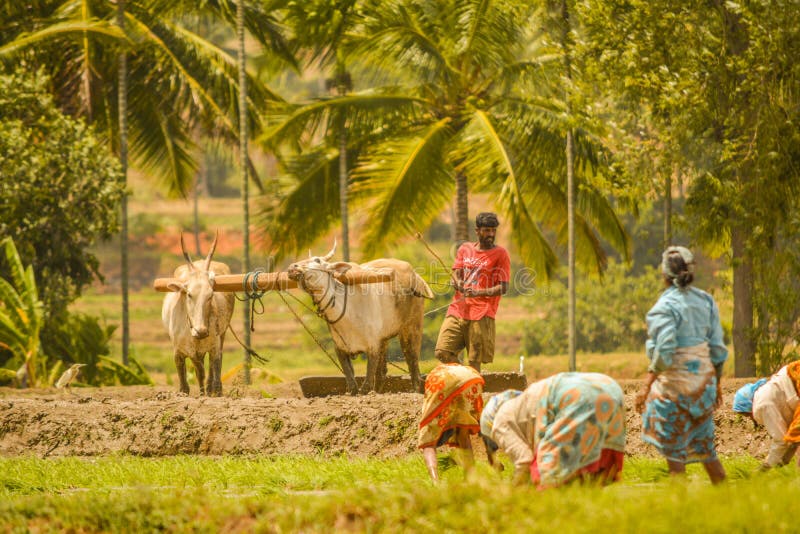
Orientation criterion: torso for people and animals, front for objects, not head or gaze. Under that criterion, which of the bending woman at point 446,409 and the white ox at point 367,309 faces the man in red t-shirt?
the bending woman

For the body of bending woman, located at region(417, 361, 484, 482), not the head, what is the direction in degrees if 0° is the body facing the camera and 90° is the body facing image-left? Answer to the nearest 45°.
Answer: approximately 180°

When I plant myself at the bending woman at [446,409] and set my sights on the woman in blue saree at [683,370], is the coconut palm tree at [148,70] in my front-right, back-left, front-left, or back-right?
back-left

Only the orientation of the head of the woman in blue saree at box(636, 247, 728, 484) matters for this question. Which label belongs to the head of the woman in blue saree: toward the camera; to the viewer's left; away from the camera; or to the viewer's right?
away from the camera

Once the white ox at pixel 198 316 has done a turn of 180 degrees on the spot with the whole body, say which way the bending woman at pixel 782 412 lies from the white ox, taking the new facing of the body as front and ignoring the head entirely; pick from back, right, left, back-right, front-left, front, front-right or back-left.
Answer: back-right

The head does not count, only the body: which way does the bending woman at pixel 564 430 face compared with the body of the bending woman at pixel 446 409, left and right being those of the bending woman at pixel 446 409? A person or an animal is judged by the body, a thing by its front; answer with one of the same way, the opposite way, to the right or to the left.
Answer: to the left

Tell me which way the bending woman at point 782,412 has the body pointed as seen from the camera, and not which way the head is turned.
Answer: to the viewer's left

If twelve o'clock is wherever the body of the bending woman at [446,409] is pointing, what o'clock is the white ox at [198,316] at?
The white ox is roughly at 11 o'clock from the bending woman.

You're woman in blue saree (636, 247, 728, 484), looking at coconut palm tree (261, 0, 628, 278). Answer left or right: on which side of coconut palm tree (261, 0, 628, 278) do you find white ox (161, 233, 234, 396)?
left

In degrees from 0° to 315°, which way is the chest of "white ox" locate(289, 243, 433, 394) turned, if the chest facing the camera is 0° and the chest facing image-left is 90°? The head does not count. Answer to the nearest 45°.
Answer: approximately 45°

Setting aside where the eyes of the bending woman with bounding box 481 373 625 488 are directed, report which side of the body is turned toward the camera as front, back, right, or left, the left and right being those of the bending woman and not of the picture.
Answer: left

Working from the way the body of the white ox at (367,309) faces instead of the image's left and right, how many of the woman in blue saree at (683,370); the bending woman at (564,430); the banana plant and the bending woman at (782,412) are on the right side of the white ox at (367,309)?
1
